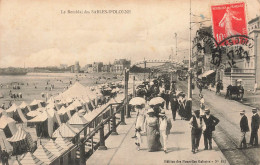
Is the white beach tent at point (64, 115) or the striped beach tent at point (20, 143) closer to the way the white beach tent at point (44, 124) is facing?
the striped beach tent

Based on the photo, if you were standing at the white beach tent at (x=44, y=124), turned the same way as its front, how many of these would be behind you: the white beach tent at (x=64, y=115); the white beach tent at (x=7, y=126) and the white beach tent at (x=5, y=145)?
1

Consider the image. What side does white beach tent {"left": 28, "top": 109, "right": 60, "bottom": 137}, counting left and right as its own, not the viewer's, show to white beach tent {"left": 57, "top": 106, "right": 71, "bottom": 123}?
back

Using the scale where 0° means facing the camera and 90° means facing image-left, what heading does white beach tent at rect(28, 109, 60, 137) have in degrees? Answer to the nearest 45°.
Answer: approximately 45°

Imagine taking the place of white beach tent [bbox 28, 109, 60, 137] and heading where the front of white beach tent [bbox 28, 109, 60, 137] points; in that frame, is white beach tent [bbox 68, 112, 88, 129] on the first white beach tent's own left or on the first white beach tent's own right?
on the first white beach tent's own left

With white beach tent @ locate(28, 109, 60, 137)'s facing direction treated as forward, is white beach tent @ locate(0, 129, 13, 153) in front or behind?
in front

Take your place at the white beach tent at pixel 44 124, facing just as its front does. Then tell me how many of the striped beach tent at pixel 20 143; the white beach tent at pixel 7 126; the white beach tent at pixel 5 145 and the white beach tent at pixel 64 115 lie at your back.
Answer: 1

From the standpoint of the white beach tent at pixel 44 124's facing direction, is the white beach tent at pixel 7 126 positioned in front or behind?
in front
